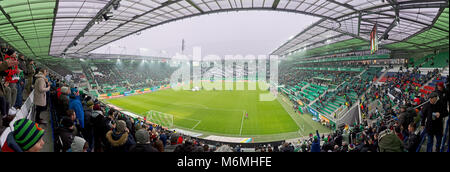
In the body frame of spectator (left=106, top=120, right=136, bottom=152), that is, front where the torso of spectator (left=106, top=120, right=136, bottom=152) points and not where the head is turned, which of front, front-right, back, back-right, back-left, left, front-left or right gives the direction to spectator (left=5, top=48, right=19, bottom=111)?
left

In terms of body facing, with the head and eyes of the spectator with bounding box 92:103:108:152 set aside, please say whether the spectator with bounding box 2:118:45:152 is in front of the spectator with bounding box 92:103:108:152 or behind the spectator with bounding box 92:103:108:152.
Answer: behind

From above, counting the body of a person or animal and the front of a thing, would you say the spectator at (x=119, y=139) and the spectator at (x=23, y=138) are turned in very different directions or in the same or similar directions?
same or similar directions

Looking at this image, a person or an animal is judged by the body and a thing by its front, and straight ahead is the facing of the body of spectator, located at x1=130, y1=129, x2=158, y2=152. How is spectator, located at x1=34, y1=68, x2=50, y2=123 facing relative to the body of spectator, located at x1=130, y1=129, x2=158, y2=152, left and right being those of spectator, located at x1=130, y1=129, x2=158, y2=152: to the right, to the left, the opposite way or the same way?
to the right

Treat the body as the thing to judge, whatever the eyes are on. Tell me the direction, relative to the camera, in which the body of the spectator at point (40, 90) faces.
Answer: to the viewer's right

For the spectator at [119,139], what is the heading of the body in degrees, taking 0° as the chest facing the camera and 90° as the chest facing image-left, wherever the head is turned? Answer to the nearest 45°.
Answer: approximately 225°

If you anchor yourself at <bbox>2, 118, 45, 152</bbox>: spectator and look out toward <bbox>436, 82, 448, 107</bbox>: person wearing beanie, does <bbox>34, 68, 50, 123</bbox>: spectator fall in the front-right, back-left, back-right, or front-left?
back-left

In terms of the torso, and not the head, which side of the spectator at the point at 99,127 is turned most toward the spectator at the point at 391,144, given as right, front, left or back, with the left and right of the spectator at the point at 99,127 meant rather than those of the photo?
right

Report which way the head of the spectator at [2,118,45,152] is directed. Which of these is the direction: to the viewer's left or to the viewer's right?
to the viewer's right
